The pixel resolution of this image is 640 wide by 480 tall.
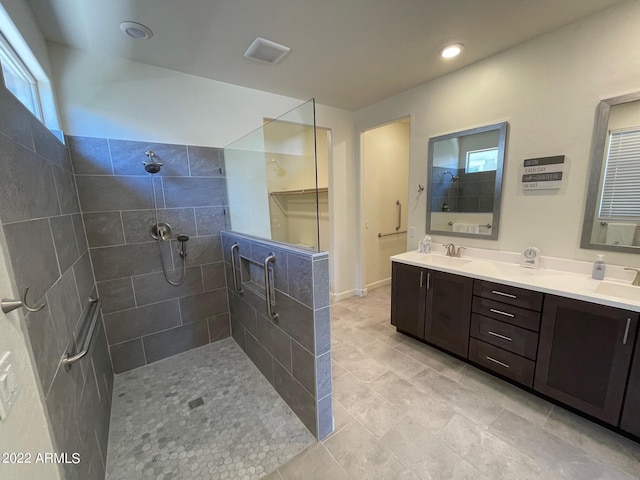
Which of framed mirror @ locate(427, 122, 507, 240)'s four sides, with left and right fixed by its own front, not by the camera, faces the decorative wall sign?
left

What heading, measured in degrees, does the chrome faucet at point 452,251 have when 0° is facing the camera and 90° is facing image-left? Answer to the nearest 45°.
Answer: approximately 45°

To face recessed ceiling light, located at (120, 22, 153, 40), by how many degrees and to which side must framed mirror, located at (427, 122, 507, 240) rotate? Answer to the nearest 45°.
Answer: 0° — it already faces it

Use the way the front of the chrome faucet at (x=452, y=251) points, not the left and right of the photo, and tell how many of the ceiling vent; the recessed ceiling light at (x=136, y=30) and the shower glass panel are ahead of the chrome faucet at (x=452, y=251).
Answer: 3

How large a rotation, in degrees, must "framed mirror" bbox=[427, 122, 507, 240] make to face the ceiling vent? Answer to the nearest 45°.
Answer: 0° — it already faces it

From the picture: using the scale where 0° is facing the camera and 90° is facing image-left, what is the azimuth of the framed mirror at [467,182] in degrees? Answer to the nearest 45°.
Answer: approximately 45°

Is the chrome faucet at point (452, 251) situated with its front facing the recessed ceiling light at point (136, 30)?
yes

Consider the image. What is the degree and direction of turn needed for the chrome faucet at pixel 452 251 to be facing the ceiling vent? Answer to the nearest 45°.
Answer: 0° — it already faces it
